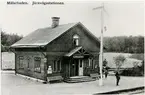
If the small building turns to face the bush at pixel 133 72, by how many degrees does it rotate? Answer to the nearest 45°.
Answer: approximately 45° to its left

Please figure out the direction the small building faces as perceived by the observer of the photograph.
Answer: facing the viewer and to the right of the viewer

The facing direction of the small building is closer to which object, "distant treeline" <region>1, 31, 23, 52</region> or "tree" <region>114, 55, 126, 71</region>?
the tree

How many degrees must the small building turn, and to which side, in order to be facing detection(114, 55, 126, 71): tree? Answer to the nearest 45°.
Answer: approximately 45° to its left
